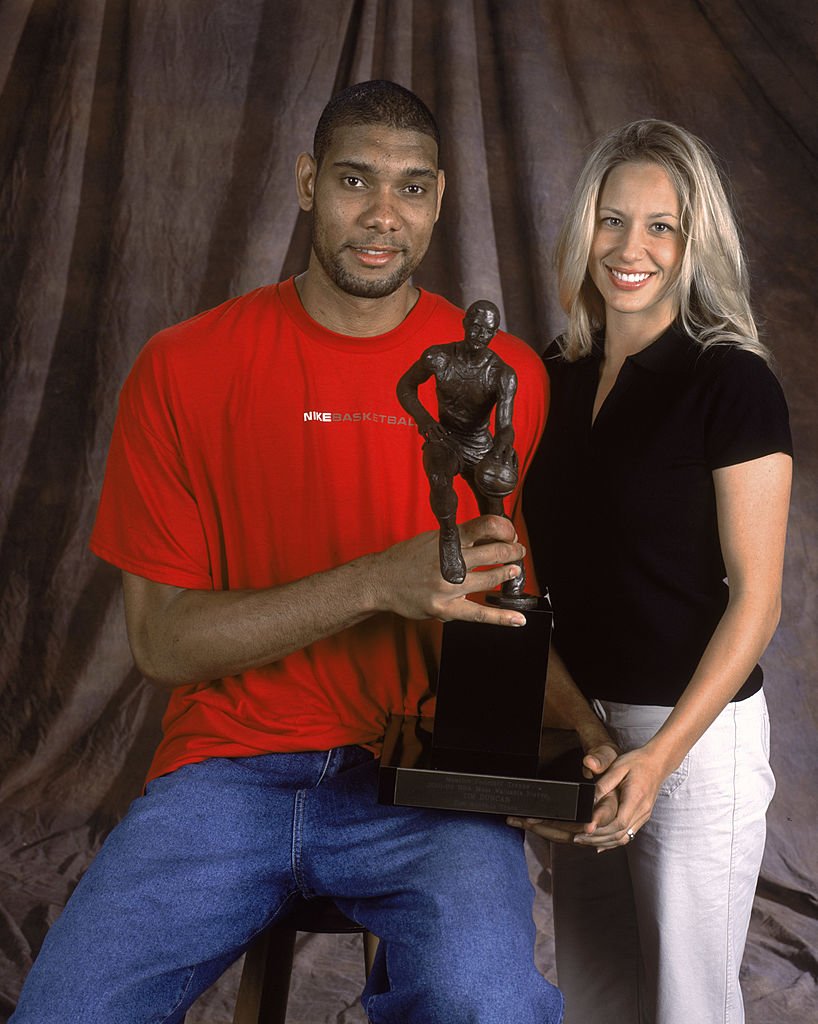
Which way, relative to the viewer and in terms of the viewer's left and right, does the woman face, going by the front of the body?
facing the viewer and to the left of the viewer

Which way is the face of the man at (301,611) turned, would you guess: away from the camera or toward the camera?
toward the camera

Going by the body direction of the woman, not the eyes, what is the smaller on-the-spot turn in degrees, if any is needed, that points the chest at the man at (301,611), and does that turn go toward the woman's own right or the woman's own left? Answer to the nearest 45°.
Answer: approximately 45° to the woman's own right
